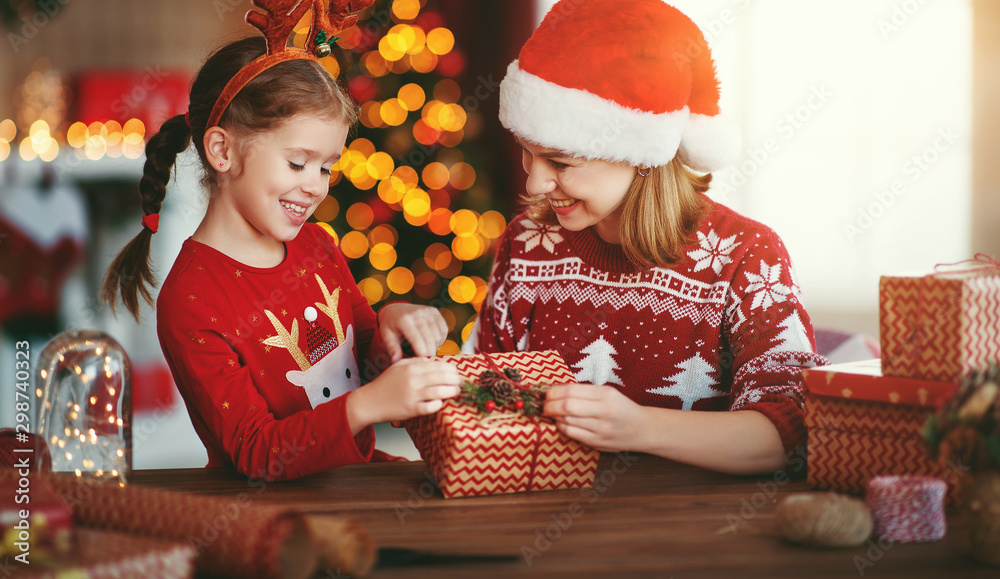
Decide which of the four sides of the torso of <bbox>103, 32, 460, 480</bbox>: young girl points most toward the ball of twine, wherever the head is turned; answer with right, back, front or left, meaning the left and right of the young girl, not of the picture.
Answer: front

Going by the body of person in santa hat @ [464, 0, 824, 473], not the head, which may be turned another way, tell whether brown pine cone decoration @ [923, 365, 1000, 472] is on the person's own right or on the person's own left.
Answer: on the person's own left

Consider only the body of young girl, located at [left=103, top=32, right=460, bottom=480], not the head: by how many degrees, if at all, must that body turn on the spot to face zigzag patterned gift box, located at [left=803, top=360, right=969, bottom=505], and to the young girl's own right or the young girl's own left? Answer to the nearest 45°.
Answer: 0° — they already face it

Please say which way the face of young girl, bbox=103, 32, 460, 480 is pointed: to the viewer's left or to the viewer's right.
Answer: to the viewer's right

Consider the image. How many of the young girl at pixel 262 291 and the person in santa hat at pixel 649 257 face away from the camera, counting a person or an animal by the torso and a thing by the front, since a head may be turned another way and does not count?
0

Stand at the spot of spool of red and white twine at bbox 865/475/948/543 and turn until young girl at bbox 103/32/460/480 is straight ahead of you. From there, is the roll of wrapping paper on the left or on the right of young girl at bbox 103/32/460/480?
left

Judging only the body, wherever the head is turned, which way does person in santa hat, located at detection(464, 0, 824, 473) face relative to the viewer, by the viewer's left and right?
facing the viewer and to the left of the viewer

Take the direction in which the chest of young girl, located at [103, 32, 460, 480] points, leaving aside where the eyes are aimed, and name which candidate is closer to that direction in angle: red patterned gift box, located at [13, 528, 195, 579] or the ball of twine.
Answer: the ball of twine

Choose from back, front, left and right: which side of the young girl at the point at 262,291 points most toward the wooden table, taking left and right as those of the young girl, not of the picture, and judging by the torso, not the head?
front

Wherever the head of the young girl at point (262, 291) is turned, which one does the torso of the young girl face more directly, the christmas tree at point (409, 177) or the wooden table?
the wooden table

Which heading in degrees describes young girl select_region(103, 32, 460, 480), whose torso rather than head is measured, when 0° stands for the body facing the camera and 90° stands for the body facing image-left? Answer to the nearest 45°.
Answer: approximately 315°
